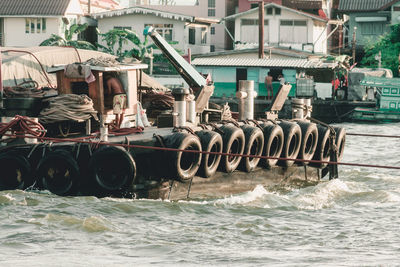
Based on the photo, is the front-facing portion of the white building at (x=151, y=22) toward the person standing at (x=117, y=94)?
yes

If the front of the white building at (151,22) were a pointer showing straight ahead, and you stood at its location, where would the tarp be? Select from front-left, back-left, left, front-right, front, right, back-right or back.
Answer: front

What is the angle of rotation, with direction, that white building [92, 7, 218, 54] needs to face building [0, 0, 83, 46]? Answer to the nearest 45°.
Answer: approximately 90° to its right

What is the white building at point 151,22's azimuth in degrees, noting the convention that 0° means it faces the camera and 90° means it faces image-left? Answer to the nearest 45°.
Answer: approximately 0°

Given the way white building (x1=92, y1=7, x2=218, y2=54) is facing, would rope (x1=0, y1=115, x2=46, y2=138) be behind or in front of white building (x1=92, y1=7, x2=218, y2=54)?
in front

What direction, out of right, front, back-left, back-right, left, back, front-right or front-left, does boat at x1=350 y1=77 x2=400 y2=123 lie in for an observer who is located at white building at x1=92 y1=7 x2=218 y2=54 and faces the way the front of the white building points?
front-left

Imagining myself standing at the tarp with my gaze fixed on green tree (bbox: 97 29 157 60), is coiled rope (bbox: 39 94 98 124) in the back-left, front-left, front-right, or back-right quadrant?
back-right

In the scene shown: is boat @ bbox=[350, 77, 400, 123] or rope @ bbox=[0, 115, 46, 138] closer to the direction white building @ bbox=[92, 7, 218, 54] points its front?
the rope

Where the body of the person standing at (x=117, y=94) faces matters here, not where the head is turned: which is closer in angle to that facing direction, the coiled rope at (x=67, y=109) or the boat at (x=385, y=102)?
the coiled rope

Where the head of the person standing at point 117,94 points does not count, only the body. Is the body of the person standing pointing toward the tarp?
no

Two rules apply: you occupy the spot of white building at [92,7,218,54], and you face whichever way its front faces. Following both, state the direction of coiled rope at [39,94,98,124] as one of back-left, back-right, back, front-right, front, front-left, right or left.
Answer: front
